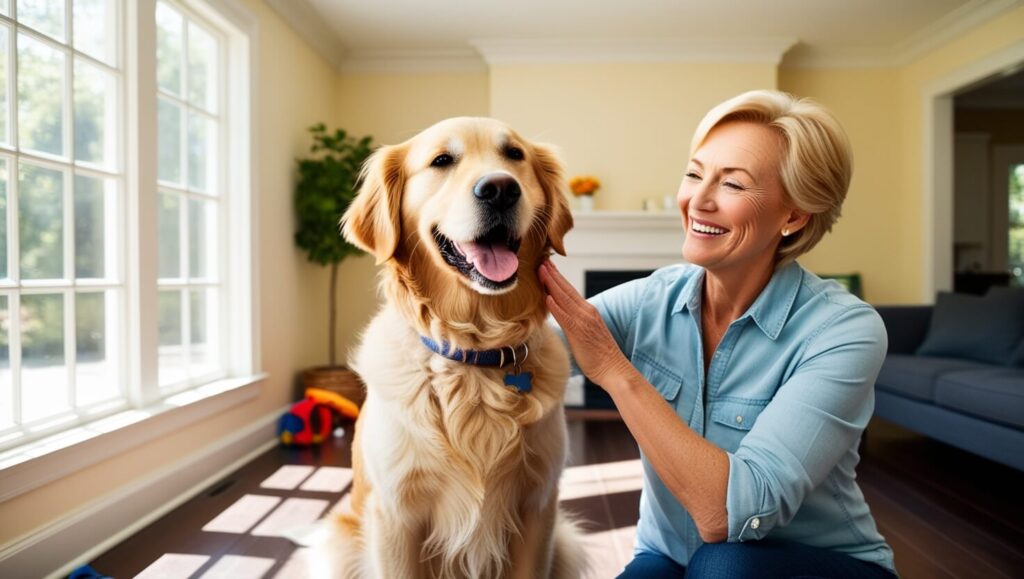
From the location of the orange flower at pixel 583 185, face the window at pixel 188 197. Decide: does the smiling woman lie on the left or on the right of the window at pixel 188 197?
left

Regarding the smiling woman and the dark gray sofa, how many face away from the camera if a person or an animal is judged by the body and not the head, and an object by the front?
0

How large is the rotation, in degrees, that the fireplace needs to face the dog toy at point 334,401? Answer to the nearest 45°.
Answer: approximately 45° to its right

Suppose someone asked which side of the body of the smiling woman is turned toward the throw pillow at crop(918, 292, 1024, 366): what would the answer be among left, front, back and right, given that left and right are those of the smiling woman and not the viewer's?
back

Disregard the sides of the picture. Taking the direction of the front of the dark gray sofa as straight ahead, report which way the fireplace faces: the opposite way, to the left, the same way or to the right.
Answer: to the left

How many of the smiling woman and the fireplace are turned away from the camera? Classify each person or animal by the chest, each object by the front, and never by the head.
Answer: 0

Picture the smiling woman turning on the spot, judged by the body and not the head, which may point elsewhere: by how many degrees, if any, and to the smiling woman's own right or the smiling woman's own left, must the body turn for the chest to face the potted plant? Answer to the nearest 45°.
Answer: approximately 90° to the smiling woman's own right

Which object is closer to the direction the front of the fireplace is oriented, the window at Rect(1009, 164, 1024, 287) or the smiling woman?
the smiling woman

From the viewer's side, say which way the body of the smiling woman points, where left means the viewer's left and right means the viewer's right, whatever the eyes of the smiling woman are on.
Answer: facing the viewer and to the left of the viewer

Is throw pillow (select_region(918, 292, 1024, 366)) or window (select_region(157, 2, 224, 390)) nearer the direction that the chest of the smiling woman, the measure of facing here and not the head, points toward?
the window

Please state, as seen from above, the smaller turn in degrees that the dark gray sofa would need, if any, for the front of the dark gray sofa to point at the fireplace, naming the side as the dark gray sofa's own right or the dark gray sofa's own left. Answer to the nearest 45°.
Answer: approximately 45° to the dark gray sofa's own right

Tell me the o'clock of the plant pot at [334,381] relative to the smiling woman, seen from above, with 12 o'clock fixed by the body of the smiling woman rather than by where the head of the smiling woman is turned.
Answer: The plant pot is roughly at 3 o'clock from the smiling woman.

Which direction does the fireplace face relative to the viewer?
toward the camera

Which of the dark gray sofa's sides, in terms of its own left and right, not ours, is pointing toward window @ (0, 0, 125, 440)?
front

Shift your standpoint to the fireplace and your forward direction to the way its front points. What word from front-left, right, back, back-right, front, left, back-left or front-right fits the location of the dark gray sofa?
front-left

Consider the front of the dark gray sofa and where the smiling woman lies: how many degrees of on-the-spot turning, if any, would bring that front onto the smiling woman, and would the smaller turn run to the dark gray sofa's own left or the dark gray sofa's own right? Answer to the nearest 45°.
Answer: approximately 45° to the dark gray sofa's own left
